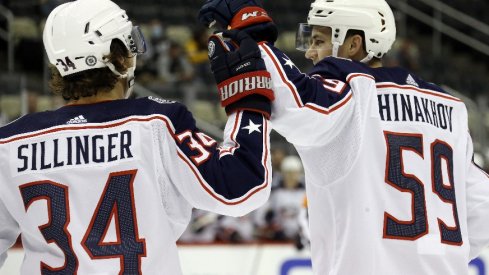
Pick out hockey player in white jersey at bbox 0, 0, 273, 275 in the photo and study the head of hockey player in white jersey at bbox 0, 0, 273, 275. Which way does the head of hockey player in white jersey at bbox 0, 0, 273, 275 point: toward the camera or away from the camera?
away from the camera

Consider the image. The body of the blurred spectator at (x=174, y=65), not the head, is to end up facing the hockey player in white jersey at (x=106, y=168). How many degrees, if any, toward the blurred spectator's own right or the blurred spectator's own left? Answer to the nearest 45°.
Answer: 0° — they already face them

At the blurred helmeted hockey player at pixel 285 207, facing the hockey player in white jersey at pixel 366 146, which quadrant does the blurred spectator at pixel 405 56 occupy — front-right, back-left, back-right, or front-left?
back-left

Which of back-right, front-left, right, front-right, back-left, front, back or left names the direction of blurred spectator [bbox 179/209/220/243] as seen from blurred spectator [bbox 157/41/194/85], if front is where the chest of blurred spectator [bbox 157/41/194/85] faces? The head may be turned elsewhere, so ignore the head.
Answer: front

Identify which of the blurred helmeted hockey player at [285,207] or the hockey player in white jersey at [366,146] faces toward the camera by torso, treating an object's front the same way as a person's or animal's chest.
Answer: the blurred helmeted hockey player

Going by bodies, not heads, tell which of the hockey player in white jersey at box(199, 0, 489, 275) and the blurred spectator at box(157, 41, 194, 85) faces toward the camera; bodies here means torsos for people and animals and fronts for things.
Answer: the blurred spectator

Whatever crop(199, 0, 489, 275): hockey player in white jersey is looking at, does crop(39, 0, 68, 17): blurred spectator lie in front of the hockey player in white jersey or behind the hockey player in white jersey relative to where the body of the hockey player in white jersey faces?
in front

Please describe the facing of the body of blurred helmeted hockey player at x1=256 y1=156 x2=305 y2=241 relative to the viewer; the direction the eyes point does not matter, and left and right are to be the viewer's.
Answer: facing the viewer

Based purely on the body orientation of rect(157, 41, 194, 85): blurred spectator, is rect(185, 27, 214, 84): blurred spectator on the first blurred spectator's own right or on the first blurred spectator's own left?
on the first blurred spectator's own left

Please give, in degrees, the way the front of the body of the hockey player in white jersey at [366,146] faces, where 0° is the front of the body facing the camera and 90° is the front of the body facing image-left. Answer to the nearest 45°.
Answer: approximately 135°

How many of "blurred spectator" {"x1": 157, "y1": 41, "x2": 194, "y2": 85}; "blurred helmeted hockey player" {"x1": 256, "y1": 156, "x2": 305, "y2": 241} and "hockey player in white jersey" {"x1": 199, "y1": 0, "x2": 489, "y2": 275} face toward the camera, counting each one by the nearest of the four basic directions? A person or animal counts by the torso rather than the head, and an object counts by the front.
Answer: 2

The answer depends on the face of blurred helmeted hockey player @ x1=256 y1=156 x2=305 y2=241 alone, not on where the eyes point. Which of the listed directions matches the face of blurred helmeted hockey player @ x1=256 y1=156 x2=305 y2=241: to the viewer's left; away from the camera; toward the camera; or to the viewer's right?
toward the camera

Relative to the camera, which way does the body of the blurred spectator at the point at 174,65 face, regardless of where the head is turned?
toward the camera

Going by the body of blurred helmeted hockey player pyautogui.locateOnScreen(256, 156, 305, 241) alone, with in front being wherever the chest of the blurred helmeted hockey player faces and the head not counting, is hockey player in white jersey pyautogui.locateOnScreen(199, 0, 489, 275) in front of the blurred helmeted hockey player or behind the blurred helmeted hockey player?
in front

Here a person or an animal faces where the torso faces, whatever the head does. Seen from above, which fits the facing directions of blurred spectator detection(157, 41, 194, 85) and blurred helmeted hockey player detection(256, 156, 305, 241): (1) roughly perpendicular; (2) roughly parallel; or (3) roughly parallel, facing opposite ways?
roughly parallel
